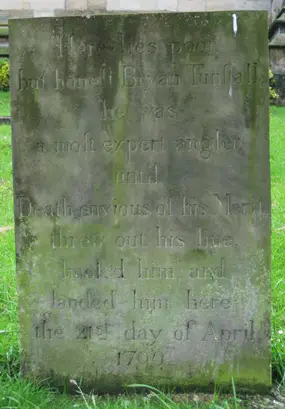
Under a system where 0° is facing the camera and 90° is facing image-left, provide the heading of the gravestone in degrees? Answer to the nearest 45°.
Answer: approximately 0°
